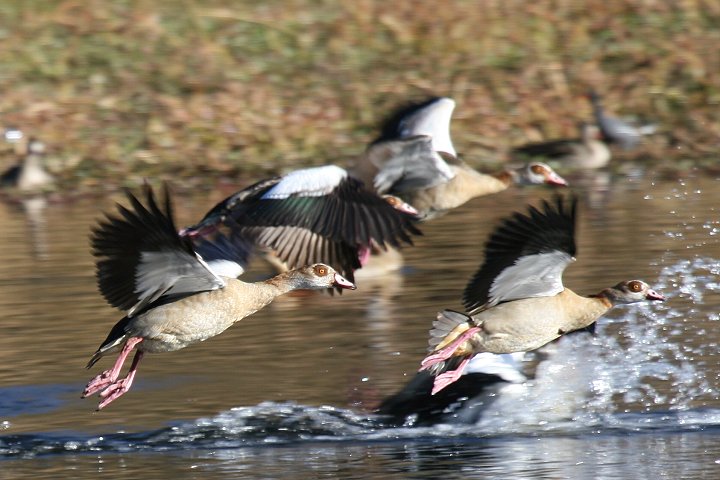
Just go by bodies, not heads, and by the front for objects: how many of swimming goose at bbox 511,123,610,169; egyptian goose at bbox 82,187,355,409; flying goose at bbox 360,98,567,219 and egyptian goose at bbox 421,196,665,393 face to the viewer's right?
4

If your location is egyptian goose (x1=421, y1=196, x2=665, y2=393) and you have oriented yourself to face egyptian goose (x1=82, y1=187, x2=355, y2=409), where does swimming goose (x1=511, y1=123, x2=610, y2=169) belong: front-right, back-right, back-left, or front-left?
back-right

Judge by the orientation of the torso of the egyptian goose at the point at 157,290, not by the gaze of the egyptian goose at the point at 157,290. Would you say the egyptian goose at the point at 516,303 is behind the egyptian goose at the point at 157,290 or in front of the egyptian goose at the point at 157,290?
in front

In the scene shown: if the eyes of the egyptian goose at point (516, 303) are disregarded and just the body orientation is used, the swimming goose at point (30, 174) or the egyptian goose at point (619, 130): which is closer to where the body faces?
the egyptian goose

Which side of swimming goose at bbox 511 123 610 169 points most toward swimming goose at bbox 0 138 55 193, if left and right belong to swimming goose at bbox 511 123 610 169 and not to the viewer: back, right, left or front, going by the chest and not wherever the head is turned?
back

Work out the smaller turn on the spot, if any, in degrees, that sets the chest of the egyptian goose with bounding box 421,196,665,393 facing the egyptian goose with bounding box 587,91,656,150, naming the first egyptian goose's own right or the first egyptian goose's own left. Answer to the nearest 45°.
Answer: approximately 90° to the first egyptian goose's own left

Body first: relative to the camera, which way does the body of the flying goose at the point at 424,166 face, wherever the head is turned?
to the viewer's right

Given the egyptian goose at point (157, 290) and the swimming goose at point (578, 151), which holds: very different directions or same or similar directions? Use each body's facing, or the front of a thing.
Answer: same or similar directions

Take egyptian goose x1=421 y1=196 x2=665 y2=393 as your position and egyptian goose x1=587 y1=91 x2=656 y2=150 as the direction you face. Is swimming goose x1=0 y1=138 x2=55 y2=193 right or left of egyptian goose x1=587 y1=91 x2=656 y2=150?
left

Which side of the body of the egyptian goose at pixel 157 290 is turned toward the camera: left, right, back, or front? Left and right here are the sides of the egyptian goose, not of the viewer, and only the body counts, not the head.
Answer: right

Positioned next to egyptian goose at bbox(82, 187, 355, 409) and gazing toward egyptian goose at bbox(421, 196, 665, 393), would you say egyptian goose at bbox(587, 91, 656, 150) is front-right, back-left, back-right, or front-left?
front-left

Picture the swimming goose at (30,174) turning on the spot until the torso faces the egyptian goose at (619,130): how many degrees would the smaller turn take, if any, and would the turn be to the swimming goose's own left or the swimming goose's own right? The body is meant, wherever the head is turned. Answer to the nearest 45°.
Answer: approximately 45° to the swimming goose's own left

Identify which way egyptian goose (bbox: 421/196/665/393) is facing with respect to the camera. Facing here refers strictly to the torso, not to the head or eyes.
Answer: to the viewer's right

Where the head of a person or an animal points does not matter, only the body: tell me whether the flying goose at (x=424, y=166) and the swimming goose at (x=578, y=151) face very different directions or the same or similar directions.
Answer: same or similar directions

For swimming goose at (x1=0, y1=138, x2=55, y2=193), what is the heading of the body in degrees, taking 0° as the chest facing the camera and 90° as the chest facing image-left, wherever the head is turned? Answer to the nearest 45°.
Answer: approximately 315°

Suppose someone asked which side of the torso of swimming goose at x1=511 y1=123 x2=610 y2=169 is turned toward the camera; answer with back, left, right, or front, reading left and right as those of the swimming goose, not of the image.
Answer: right
